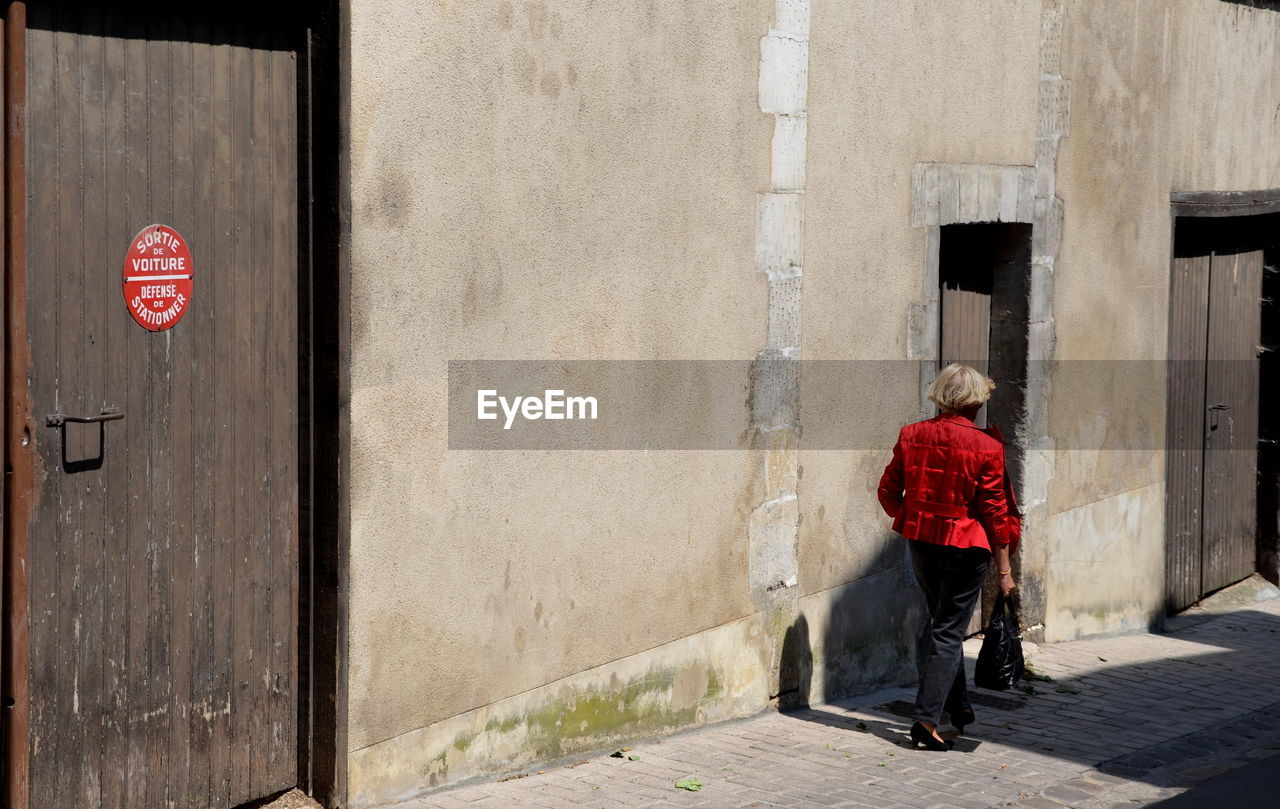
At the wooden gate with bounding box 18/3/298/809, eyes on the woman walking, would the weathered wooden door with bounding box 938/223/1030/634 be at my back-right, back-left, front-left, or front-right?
front-left

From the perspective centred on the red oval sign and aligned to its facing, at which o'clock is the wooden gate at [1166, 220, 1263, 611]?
The wooden gate is roughly at 8 o'clock from the red oval sign.

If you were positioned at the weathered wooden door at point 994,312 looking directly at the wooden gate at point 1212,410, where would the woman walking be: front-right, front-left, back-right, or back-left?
back-right

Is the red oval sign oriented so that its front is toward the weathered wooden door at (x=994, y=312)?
no

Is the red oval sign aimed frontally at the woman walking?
no

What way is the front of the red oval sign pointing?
toward the camera

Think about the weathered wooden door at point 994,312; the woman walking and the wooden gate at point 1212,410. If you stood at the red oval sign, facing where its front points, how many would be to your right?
0
